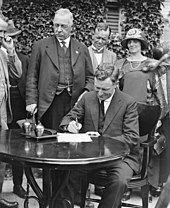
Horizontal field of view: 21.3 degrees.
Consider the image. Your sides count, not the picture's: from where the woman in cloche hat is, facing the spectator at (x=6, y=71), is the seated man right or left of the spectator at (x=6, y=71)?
left

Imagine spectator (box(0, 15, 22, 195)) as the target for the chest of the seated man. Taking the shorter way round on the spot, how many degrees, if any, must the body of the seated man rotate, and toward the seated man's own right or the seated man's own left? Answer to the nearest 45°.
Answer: approximately 90° to the seated man's own right

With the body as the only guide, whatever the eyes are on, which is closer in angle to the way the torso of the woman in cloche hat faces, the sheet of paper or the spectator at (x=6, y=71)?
the sheet of paper

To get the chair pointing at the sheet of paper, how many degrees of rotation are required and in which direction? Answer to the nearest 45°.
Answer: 0° — it already faces it

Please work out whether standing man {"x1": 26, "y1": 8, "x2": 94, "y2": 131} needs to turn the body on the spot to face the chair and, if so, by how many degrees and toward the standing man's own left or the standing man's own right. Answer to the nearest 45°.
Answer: approximately 45° to the standing man's own left

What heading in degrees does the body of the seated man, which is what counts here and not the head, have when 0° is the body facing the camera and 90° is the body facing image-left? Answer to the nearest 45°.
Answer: approximately 45°

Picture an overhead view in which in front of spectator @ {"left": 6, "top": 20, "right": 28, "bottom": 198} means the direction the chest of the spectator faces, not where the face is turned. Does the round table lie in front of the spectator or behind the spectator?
in front

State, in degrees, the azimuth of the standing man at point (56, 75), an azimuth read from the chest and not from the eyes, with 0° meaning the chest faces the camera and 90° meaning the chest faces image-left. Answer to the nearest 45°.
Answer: approximately 0°

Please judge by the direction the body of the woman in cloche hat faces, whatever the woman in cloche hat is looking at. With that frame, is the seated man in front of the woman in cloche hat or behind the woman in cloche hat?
in front

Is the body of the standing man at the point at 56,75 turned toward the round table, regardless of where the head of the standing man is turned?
yes

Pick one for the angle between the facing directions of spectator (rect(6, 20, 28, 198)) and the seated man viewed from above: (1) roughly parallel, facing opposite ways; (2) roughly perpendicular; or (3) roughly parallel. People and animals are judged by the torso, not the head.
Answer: roughly perpendicular

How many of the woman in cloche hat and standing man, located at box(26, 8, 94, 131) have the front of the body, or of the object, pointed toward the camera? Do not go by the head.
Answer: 2
